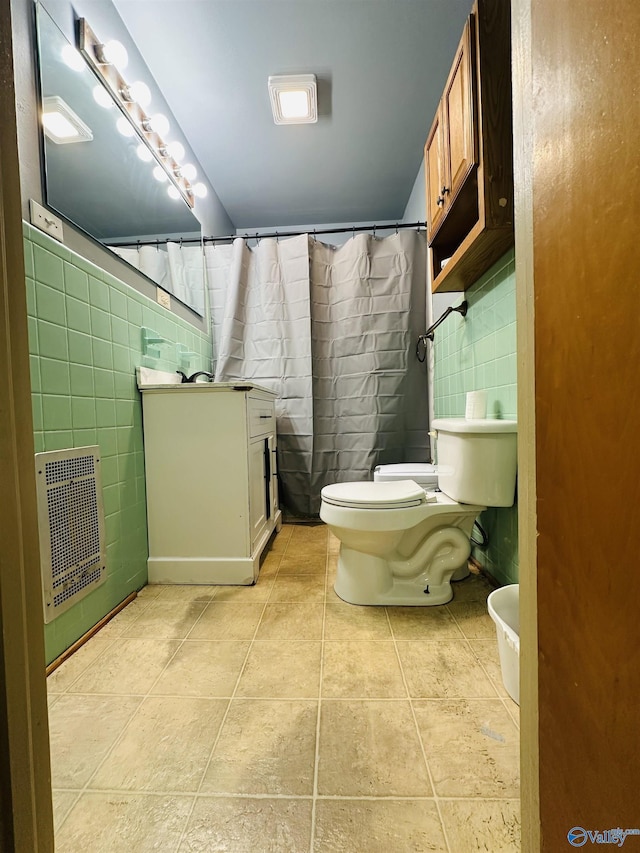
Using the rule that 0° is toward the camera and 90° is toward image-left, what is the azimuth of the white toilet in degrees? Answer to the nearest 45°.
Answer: approximately 90°

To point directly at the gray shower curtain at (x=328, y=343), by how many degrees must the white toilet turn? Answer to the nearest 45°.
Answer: approximately 45° to its right

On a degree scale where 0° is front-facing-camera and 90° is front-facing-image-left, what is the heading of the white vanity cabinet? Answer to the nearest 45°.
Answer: approximately 270°

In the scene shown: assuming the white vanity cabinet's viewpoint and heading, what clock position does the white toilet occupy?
The white toilet is roughly at 1 o'clock from the white vanity cabinet.

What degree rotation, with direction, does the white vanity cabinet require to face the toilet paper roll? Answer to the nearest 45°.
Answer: approximately 45° to its right

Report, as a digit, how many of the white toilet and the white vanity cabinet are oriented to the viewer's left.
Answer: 1

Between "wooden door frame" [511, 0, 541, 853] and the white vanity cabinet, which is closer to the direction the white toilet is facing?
the white vanity cabinet

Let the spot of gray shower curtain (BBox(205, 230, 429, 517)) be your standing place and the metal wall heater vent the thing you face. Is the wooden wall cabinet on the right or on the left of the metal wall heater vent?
left
